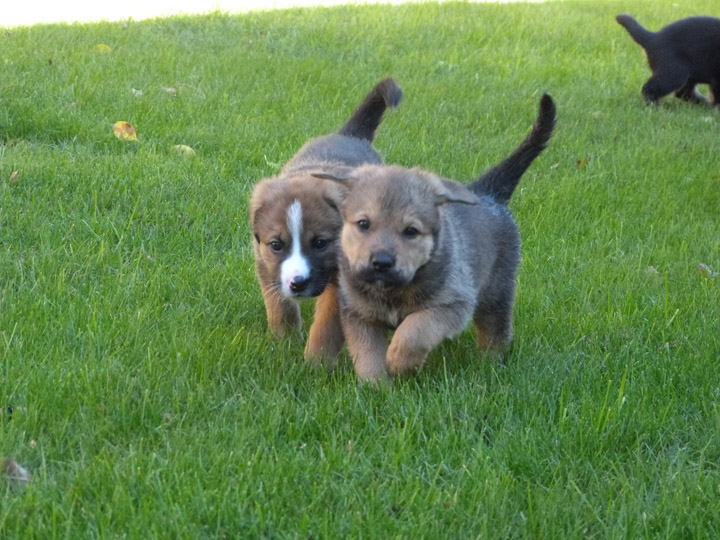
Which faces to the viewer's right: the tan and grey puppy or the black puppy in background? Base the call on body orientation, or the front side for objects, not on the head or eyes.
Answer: the black puppy in background

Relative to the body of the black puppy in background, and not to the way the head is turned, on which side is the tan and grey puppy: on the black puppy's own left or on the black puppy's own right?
on the black puppy's own right

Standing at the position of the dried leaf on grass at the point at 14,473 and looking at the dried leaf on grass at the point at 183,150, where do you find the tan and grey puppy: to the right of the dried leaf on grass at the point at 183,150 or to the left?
right

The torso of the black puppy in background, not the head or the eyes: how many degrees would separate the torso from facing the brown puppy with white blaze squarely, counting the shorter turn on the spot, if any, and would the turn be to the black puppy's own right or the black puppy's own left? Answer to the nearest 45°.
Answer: approximately 90° to the black puppy's own right

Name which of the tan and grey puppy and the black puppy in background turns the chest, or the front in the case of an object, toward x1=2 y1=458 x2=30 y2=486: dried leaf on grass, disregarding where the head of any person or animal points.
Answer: the tan and grey puppy

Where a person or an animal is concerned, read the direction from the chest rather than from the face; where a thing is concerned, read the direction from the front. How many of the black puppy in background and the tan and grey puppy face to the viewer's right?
1

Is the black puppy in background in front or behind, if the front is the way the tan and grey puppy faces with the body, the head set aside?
behind

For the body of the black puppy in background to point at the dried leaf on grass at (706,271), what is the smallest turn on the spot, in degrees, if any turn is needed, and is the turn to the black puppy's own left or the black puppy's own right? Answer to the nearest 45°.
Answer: approximately 90° to the black puppy's own right

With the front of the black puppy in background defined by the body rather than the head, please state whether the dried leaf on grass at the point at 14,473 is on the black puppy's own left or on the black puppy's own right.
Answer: on the black puppy's own right

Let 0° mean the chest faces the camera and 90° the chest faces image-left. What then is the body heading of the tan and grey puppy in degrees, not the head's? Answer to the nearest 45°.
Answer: approximately 45°

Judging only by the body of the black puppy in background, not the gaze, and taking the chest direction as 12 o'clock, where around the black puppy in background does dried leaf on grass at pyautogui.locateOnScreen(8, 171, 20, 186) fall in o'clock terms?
The dried leaf on grass is roughly at 4 o'clock from the black puppy in background.

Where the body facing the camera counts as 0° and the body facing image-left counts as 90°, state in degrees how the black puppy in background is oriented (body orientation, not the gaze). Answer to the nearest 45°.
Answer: approximately 270°

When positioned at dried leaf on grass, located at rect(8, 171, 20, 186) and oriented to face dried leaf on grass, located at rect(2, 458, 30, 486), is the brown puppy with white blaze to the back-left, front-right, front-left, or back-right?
front-left
